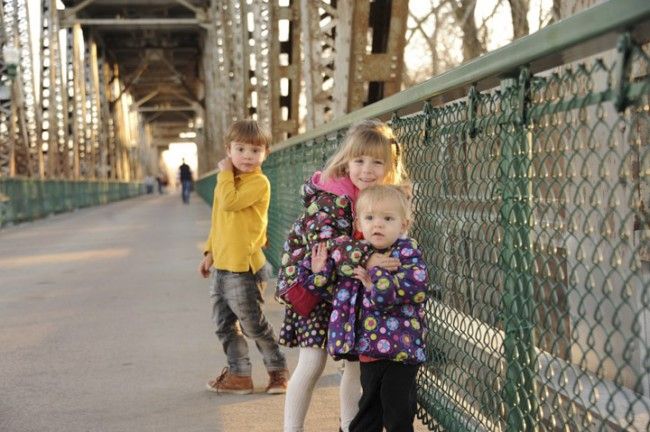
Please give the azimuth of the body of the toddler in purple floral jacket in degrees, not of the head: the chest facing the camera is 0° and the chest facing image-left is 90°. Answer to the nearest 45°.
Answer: approximately 45°

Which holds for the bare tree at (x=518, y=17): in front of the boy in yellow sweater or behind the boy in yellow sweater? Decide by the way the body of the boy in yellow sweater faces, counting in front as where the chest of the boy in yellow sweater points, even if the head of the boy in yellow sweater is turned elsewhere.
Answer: behind

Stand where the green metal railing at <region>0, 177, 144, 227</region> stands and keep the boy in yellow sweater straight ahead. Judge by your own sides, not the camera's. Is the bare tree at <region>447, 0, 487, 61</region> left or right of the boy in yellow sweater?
left

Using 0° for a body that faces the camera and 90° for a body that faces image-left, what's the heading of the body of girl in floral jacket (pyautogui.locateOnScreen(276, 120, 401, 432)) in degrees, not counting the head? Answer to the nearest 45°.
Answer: approximately 315°

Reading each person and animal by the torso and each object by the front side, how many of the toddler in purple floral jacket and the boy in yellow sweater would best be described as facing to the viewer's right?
0

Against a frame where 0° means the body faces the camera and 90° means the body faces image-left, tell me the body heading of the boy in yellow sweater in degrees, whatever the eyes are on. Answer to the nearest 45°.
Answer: approximately 45°

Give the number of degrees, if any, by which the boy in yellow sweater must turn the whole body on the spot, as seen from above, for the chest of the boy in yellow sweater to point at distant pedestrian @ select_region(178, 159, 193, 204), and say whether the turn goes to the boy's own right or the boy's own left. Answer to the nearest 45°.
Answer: approximately 135° to the boy's own right

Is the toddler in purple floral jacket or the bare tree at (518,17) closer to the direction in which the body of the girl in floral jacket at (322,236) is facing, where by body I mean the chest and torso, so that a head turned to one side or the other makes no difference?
the toddler in purple floral jacket
